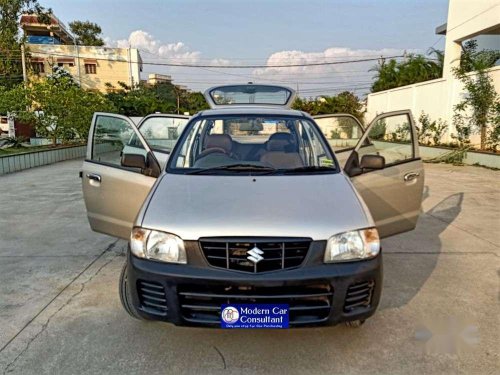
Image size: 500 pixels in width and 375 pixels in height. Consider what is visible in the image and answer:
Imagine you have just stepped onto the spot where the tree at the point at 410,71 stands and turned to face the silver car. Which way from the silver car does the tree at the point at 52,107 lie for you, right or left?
right

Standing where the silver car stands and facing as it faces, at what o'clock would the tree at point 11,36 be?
The tree is roughly at 5 o'clock from the silver car.

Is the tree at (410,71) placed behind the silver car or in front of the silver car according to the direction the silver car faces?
behind

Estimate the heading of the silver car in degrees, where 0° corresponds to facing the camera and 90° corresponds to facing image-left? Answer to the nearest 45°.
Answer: approximately 0°

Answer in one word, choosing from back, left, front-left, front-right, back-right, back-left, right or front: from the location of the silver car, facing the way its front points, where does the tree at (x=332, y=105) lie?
back

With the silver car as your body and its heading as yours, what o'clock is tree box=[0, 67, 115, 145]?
The tree is roughly at 5 o'clock from the silver car.

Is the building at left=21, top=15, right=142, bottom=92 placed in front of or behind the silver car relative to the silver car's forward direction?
behind
